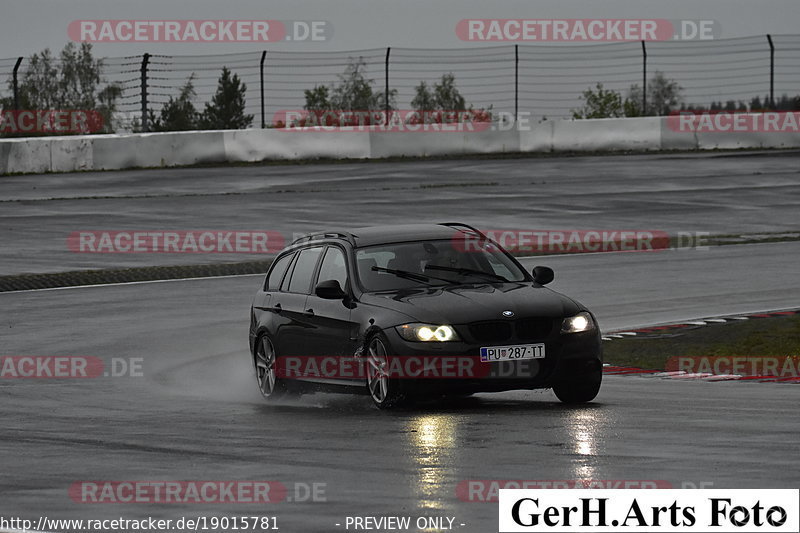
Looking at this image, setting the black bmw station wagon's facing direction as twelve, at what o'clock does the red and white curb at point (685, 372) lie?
The red and white curb is roughly at 9 o'clock from the black bmw station wagon.

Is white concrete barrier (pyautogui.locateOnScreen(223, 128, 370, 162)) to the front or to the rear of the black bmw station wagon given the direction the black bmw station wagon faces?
to the rear

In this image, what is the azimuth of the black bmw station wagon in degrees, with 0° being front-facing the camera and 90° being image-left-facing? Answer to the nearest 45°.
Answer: approximately 315°

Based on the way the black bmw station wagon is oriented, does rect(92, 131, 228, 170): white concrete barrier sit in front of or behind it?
behind

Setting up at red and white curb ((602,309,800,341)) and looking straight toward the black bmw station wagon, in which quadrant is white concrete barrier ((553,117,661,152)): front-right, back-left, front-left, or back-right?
back-right

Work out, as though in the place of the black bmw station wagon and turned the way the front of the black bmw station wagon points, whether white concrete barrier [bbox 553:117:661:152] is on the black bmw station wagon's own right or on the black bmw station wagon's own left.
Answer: on the black bmw station wagon's own left

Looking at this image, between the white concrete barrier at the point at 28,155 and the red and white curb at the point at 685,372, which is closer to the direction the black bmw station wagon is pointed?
the red and white curb

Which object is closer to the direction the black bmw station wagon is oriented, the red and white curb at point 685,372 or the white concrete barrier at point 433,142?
the red and white curb

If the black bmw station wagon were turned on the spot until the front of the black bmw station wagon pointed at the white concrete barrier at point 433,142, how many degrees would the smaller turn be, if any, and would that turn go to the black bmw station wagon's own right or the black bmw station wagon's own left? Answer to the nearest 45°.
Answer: approximately 135° to the black bmw station wagon's own left

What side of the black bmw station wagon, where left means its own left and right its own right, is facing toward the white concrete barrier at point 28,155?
back
